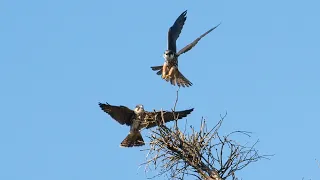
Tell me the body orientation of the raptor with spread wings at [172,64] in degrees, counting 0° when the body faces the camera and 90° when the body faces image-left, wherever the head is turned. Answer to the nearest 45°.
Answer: approximately 45°
